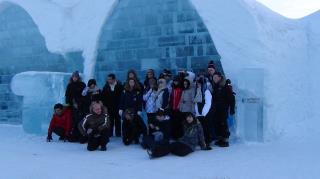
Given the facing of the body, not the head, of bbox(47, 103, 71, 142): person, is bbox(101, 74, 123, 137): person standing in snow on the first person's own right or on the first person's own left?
on the first person's own left

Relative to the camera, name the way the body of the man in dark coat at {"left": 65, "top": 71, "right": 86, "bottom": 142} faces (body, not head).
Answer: toward the camera

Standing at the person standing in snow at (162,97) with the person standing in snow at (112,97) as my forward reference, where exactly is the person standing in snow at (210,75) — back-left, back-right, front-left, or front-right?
back-right

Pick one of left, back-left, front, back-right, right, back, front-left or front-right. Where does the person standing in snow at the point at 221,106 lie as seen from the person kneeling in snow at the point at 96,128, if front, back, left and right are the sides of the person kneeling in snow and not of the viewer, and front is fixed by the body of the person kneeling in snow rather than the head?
left

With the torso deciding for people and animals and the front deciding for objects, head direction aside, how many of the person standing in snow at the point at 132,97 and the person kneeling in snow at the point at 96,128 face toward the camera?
2

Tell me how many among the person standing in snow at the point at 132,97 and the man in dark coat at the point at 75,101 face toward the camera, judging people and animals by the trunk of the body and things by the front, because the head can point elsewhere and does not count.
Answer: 2

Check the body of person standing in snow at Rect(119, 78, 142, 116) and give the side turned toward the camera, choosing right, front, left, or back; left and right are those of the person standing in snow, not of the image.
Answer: front

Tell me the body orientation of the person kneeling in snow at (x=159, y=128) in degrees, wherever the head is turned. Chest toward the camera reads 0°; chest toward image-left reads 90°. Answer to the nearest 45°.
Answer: approximately 45°

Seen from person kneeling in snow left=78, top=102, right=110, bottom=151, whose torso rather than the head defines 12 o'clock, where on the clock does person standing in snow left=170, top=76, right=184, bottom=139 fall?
The person standing in snow is roughly at 9 o'clock from the person kneeling in snow.

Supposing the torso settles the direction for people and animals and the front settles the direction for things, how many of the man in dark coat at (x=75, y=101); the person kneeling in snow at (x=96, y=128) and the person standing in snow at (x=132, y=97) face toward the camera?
3

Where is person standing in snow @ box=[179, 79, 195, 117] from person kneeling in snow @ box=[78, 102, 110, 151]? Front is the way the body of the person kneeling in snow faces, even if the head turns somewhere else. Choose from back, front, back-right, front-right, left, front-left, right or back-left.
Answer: left

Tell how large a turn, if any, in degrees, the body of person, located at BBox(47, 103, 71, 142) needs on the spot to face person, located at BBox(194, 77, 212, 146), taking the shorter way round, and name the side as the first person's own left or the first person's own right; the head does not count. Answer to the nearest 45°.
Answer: approximately 90° to the first person's own left
